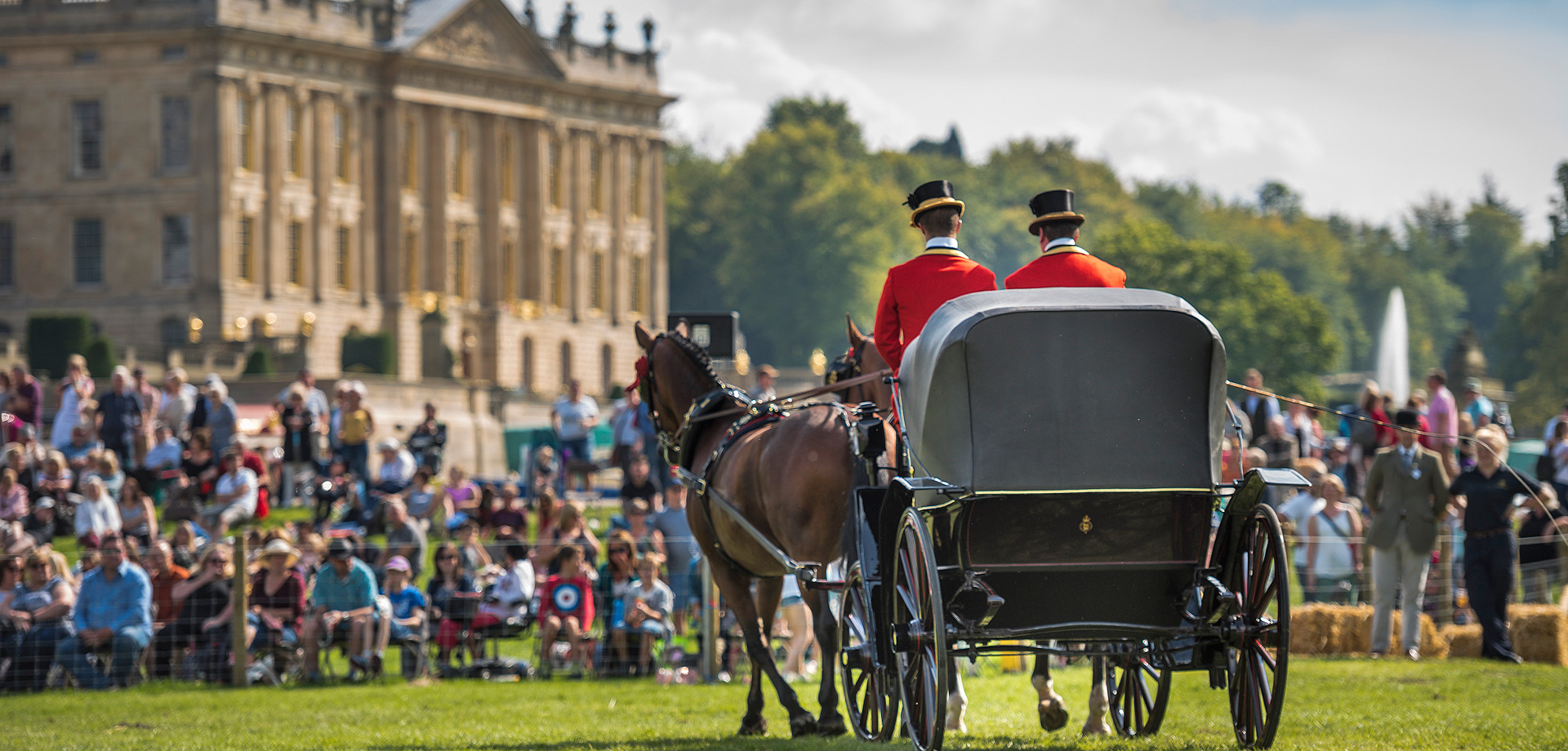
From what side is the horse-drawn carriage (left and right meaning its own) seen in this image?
back

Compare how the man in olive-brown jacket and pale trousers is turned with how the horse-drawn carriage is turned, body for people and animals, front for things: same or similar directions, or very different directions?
very different directions

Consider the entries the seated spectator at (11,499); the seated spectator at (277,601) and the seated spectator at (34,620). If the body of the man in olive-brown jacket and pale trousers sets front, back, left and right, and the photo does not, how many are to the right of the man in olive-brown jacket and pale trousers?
3

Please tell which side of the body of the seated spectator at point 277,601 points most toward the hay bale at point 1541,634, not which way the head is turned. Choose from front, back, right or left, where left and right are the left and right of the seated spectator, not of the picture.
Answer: left

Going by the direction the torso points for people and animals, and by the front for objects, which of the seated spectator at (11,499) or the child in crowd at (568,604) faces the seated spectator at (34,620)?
the seated spectator at (11,499)

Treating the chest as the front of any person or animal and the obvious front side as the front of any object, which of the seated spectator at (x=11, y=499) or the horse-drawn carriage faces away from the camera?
the horse-drawn carriage

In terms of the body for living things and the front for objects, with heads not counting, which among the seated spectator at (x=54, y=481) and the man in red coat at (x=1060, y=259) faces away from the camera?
the man in red coat

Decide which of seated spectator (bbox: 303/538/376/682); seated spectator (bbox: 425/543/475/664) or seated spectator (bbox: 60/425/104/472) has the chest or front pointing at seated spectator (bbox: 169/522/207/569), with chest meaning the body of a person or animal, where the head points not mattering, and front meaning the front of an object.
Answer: seated spectator (bbox: 60/425/104/472)
